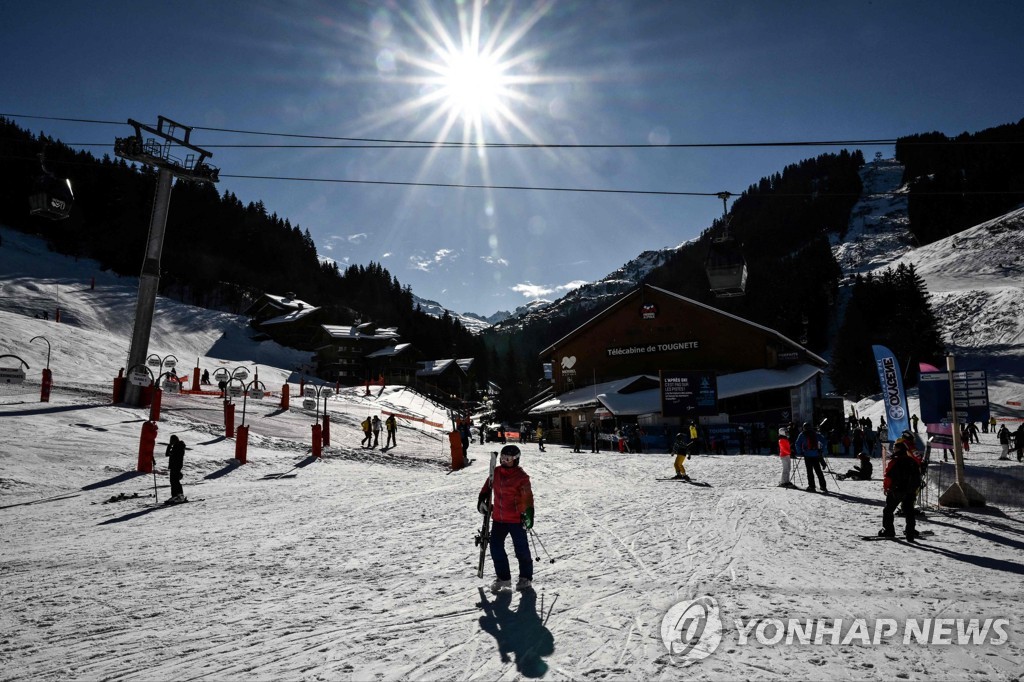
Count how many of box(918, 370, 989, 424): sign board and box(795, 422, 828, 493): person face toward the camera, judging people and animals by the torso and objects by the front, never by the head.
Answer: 1

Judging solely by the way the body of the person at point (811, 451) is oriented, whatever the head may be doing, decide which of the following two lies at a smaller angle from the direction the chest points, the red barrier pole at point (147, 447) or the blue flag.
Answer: the blue flag

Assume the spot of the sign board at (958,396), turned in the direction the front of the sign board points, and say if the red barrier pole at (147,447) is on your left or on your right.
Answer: on your right

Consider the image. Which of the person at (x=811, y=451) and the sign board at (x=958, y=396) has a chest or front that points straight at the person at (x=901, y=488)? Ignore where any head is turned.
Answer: the sign board

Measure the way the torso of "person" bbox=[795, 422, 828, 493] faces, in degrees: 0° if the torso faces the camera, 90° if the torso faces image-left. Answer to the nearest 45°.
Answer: approximately 180°

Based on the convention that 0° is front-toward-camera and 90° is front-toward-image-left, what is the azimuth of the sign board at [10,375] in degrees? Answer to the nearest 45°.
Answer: approximately 0°

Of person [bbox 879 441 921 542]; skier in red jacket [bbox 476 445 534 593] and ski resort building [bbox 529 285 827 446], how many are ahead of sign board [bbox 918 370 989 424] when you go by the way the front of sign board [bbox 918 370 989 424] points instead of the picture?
2
